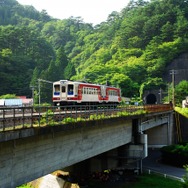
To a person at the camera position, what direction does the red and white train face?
facing the viewer and to the left of the viewer
